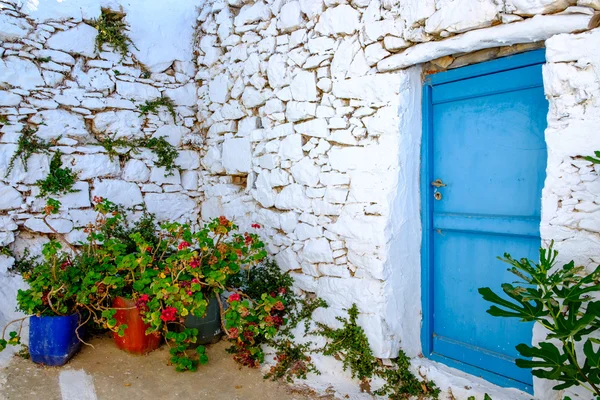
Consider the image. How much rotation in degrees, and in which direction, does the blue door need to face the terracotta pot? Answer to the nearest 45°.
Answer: approximately 45° to its right

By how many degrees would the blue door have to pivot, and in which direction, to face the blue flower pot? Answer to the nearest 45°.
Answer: approximately 45° to its right

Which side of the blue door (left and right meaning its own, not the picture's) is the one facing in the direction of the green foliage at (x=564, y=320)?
left

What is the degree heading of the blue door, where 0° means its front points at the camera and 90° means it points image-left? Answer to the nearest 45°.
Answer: approximately 45°

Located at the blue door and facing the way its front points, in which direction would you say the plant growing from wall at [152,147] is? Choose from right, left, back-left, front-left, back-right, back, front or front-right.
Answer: front-right

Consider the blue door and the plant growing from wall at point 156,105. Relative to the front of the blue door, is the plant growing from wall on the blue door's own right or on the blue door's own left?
on the blue door's own right
